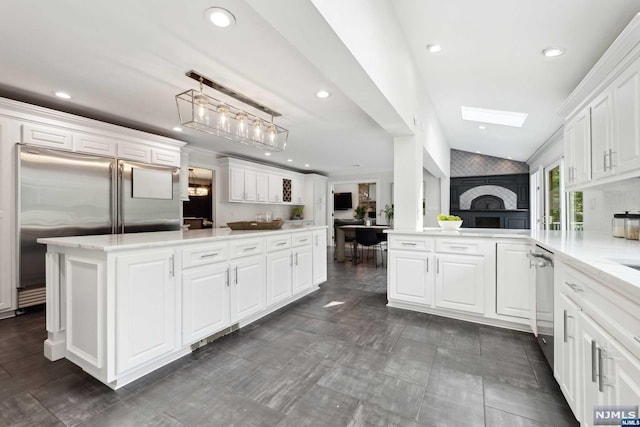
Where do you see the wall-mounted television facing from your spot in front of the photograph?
facing the viewer and to the left of the viewer

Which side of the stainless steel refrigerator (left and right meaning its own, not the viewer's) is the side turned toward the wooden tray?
front

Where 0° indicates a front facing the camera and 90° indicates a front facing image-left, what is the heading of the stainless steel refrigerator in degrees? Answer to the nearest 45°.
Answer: approximately 315°

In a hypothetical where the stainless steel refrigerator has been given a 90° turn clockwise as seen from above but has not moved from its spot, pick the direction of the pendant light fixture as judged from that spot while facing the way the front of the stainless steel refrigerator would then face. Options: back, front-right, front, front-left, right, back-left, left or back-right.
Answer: left

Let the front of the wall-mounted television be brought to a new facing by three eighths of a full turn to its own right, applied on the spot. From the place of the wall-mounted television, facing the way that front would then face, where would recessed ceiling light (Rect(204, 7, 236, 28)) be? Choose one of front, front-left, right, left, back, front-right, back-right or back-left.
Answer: back

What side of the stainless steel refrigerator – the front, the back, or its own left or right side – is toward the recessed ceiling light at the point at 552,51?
front

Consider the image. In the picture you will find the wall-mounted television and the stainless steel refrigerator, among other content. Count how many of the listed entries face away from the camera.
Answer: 0

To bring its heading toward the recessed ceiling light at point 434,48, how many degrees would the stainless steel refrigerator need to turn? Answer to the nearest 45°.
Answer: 0° — it already faces it

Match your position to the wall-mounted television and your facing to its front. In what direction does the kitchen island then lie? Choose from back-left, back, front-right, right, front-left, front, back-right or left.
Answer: front-left

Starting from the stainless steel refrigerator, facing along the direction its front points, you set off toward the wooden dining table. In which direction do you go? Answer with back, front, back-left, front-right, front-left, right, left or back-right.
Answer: front-left

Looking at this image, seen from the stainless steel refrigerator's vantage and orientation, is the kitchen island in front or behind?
in front

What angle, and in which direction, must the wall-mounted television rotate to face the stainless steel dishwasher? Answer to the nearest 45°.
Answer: approximately 45° to its left

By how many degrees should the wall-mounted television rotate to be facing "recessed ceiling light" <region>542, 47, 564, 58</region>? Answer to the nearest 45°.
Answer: approximately 45° to its left

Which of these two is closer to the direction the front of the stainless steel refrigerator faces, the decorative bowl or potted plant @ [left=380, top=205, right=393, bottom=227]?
the decorative bowl

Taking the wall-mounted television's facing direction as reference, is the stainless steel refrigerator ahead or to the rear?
ahead

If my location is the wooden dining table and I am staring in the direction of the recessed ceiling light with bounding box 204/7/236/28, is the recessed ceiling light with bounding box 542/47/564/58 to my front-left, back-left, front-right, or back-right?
front-left

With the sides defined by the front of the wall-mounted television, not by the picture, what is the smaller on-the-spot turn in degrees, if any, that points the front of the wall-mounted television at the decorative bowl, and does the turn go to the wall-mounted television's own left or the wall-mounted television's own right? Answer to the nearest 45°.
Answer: approximately 45° to the wall-mounted television's own left

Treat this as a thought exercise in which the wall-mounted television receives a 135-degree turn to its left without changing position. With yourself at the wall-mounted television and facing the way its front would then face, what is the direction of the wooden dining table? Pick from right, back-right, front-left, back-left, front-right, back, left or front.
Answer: right

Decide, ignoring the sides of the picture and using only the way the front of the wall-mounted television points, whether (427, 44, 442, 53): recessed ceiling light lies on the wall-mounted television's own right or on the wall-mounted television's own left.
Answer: on the wall-mounted television's own left
